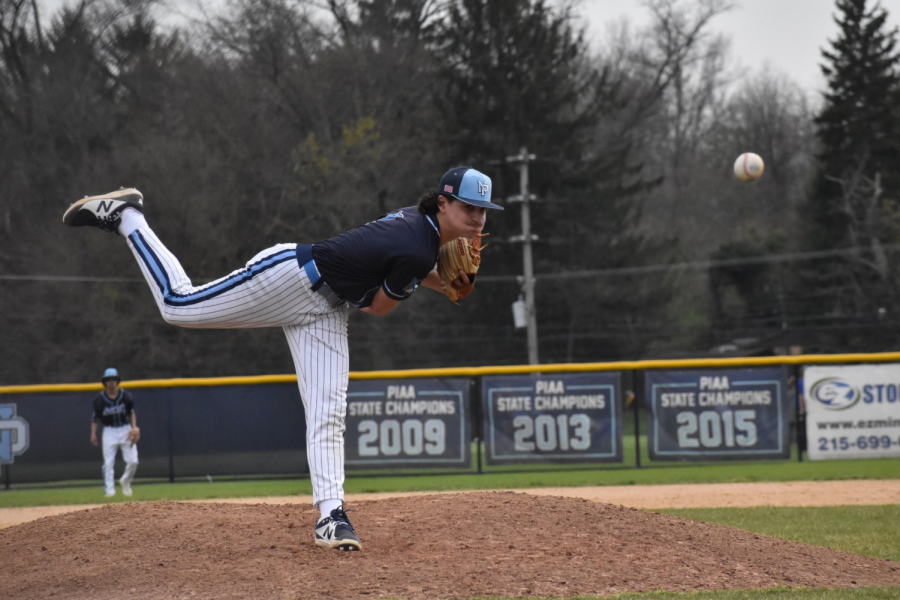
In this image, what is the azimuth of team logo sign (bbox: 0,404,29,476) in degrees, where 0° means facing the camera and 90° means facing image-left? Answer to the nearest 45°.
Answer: approximately 0°

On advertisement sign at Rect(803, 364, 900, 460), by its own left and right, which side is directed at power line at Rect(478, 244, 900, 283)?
back

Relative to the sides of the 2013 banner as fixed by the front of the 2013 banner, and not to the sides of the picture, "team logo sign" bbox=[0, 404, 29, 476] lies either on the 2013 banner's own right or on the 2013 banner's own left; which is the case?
on the 2013 banner's own right

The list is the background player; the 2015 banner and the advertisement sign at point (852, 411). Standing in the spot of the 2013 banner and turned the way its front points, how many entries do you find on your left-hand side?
2

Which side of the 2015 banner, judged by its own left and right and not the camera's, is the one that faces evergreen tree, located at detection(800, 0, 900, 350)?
back

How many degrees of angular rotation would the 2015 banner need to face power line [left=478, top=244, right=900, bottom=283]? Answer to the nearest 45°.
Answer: approximately 180°

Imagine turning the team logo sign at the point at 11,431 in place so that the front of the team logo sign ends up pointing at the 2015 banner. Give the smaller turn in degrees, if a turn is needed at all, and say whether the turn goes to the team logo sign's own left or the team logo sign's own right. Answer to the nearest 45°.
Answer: approximately 45° to the team logo sign's own left

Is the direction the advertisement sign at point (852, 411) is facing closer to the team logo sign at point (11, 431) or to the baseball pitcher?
the baseball pitcher

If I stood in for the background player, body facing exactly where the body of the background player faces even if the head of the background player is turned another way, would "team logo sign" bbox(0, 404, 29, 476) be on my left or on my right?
on my right

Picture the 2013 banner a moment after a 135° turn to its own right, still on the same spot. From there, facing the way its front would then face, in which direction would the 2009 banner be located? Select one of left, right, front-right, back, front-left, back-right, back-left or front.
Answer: front-left
